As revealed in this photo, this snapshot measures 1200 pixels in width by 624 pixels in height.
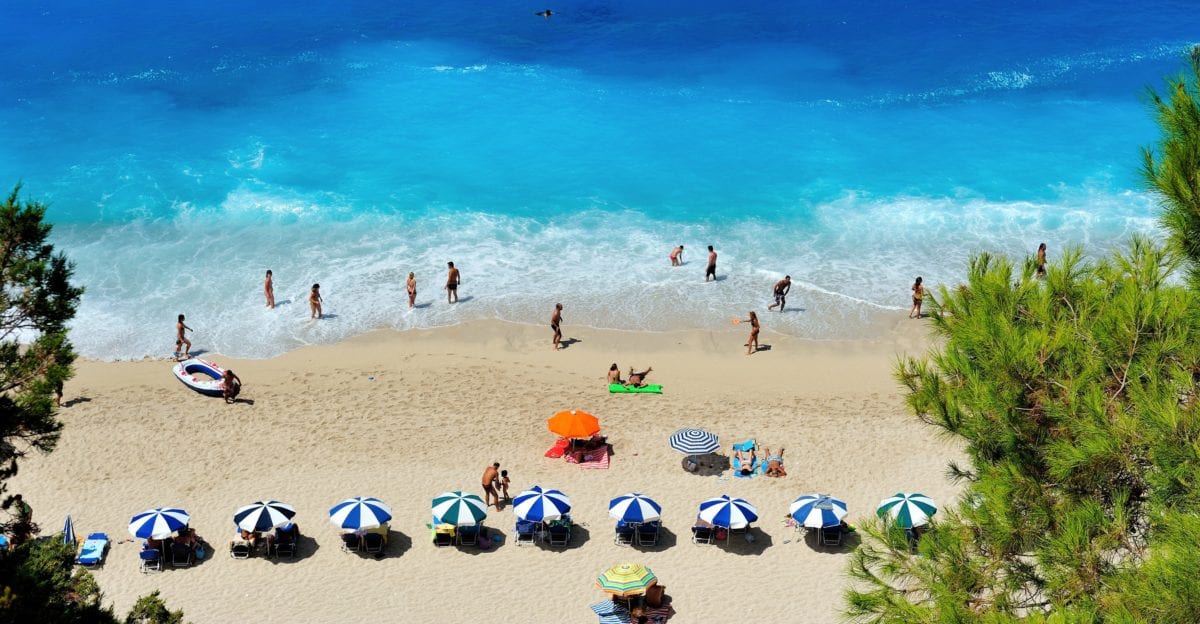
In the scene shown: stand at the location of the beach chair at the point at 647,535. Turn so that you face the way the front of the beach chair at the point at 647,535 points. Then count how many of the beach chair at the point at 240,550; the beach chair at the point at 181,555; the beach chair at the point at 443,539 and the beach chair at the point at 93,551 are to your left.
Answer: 4

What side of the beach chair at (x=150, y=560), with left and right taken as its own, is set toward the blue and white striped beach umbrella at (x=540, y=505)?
right

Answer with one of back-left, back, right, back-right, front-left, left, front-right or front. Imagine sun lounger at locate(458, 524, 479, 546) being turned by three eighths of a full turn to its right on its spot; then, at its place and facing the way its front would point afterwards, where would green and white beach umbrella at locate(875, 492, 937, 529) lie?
front-left

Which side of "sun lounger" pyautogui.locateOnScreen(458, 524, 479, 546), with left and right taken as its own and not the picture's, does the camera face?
back

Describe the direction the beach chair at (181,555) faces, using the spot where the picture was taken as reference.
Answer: facing away from the viewer

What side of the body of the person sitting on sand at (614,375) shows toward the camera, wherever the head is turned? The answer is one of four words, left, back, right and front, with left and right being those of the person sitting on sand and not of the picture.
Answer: back

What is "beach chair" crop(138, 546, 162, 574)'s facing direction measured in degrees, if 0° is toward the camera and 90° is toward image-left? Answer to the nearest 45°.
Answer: approximately 180°

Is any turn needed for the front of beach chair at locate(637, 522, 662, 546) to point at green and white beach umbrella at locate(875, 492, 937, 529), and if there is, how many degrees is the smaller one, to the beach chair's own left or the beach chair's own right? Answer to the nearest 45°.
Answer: approximately 90° to the beach chair's own right

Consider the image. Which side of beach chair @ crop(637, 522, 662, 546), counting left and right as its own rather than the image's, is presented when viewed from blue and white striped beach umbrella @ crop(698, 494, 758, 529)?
right

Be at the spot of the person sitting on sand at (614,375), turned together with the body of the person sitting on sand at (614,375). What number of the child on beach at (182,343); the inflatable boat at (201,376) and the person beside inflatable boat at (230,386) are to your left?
3

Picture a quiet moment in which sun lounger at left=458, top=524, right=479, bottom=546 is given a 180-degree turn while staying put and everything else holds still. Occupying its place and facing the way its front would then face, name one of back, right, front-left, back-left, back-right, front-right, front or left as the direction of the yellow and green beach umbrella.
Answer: front-left

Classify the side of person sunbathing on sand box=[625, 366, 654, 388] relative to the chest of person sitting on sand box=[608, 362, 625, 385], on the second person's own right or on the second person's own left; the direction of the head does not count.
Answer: on the second person's own right
